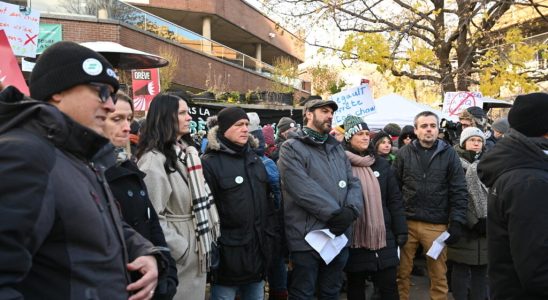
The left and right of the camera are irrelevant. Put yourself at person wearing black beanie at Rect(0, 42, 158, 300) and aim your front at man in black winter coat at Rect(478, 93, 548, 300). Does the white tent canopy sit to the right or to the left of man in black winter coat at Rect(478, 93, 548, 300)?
left

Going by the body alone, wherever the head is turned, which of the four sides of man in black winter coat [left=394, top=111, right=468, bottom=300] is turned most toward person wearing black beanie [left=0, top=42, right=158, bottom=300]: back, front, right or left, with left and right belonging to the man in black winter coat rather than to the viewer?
front

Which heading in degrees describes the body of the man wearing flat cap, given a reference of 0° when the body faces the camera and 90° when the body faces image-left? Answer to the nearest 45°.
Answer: approximately 315°

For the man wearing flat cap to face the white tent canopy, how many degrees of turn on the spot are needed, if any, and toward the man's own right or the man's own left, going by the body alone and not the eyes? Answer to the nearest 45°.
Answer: approximately 135° to the man's own left

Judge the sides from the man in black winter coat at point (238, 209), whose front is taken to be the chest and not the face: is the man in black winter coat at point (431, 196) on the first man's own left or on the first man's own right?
on the first man's own left

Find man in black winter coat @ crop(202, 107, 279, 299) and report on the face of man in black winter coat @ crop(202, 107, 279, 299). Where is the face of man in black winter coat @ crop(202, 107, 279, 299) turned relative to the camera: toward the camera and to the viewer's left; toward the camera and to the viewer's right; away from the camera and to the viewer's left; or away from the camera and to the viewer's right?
toward the camera and to the viewer's right

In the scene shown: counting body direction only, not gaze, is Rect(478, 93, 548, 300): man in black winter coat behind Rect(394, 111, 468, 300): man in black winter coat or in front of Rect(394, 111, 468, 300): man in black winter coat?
in front

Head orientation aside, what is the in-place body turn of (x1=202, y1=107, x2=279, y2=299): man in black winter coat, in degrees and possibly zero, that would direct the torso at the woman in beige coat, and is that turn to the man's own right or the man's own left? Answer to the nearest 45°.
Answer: approximately 90° to the man's own right

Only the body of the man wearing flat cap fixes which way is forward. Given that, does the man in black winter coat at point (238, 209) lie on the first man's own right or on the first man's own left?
on the first man's own right

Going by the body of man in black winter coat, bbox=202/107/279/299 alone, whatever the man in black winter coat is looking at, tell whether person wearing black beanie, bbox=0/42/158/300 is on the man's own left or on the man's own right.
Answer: on the man's own right

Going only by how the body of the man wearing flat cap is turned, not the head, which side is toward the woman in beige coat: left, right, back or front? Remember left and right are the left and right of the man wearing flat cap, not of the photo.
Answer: right

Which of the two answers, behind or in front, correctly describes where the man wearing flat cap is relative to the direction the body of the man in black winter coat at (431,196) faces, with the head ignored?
in front

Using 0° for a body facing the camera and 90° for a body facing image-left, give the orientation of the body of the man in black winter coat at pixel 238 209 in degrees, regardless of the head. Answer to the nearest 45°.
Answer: approximately 315°

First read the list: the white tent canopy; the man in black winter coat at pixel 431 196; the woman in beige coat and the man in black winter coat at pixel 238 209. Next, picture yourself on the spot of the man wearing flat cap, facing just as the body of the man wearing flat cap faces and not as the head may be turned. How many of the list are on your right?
2

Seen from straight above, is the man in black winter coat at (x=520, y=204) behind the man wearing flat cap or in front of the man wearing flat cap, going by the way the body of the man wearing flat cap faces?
in front

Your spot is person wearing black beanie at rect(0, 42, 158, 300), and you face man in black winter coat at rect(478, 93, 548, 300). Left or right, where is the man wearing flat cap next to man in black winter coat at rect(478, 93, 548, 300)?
left
